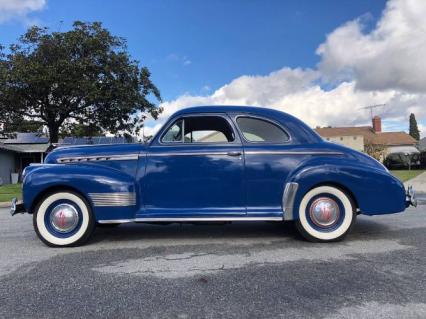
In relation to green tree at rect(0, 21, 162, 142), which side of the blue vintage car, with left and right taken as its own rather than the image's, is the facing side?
right

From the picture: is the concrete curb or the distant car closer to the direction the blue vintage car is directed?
the concrete curb

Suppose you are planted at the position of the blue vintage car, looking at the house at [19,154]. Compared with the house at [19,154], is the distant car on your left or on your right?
right

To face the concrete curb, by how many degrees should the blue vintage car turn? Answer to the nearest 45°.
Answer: approximately 45° to its right

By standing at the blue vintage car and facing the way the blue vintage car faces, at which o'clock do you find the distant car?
The distant car is roughly at 4 o'clock from the blue vintage car.

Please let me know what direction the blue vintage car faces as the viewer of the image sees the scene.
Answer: facing to the left of the viewer

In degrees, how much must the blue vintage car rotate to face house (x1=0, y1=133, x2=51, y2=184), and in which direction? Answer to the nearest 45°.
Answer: approximately 45° to its right
